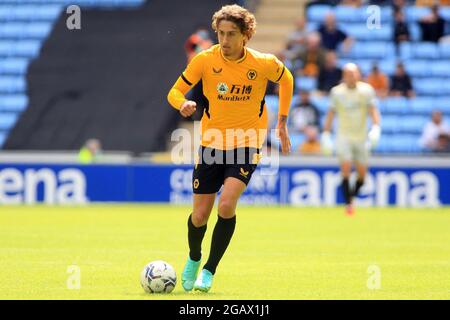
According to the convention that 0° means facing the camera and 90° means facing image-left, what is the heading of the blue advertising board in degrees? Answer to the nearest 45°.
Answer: approximately 0°

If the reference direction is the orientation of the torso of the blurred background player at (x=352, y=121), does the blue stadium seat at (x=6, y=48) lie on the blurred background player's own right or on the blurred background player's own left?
on the blurred background player's own right

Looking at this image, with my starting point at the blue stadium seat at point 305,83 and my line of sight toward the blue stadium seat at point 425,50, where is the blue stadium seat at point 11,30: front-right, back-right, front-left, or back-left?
back-left

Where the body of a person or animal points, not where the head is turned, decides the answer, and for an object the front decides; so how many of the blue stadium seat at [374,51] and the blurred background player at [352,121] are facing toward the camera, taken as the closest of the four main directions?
2

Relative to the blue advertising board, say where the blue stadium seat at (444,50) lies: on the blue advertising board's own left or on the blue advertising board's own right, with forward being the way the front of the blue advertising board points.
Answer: on the blue advertising board's own left

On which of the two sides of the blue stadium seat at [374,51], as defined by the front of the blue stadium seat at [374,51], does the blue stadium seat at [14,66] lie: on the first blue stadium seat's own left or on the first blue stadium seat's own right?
on the first blue stadium seat's own right

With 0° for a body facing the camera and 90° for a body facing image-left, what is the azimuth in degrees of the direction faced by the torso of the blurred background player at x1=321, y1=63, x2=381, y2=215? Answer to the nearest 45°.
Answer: approximately 0°
